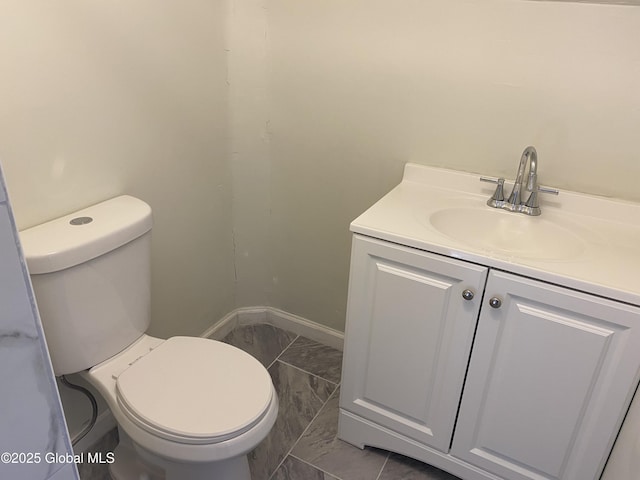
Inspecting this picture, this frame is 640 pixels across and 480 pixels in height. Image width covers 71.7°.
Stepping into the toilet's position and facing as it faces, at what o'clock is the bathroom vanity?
The bathroom vanity is roughly at 11 o'clock from the toilet.

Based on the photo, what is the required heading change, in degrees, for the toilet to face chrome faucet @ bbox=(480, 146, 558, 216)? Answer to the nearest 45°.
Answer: approximately 45° to its left

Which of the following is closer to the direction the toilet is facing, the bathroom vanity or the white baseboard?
the bathroom vanity

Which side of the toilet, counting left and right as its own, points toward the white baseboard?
left

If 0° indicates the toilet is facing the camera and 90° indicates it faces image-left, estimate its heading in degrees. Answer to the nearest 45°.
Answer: approximately 315°

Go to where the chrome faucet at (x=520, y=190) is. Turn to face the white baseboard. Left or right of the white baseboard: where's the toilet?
left

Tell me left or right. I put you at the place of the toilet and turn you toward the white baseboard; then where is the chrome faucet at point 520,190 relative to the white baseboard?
right
